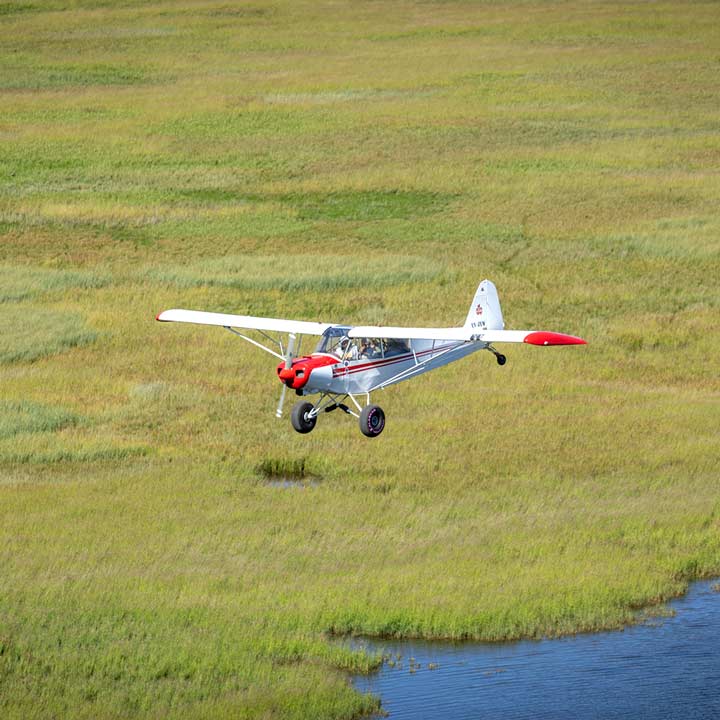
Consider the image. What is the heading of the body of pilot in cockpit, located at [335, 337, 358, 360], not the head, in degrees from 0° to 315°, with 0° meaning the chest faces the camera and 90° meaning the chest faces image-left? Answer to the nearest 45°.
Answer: approximately 45°

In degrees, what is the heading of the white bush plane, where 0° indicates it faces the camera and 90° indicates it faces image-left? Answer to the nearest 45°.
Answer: approximately 45°
